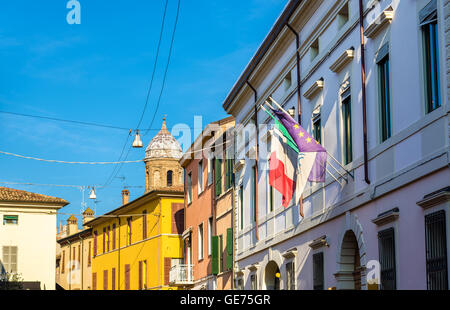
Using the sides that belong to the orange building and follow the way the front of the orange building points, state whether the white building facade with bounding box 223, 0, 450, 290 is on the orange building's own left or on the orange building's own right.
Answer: on the orange building's own left

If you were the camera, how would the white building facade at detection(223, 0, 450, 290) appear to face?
facing the viewer and to the left of the viewer

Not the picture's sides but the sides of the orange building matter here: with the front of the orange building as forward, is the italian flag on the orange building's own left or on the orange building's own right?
on the orange building's own left

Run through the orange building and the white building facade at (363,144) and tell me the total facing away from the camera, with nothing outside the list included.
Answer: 0

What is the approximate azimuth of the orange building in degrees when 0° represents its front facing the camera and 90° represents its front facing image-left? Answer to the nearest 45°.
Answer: approximately 45°

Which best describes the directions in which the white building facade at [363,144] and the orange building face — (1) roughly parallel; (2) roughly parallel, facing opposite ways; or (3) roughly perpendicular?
roughly parallel

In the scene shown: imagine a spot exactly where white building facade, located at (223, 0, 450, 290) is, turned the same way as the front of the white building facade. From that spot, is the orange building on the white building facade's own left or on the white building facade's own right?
on the white building facade's own right
